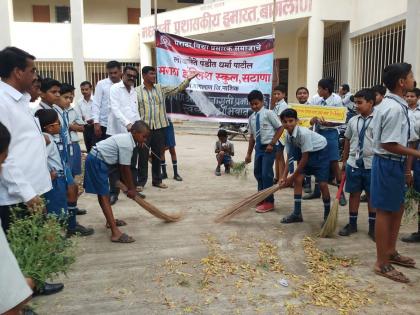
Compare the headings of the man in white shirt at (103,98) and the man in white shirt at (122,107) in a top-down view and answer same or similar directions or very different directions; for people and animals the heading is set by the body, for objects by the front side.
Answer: same or similar directions

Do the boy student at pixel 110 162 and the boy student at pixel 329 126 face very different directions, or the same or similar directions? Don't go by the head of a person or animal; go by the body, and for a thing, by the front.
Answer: very different directions

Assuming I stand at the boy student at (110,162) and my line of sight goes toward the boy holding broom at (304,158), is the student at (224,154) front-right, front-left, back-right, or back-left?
front-left

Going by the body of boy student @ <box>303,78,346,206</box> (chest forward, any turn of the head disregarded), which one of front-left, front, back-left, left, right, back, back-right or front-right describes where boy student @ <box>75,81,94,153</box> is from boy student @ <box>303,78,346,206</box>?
front-right

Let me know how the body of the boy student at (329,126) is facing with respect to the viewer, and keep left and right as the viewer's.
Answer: facing the viewer and to the left of the viewer

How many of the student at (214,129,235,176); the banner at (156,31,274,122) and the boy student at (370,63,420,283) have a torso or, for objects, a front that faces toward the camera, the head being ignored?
2

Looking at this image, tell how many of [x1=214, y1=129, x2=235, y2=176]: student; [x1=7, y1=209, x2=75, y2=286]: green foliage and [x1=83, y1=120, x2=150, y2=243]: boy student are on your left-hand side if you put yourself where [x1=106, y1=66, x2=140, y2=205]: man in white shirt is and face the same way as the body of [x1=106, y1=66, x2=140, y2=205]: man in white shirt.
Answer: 1

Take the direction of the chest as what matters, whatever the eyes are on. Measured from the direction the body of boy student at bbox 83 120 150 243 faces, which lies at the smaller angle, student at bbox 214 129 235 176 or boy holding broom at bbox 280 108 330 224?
the boy holding broom

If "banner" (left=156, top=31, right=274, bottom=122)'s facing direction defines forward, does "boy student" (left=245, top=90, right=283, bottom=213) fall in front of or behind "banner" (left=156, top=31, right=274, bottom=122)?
in front

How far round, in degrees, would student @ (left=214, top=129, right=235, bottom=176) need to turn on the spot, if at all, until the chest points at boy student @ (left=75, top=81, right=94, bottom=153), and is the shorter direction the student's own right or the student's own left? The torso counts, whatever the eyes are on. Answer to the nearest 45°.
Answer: approximately 45° to the student's own right

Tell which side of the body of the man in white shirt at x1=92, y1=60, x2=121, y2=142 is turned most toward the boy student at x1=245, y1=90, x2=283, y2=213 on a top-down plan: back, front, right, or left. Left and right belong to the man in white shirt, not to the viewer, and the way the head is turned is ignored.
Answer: front

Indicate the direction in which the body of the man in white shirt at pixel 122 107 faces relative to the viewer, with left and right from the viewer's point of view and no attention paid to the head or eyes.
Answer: facing the viewer and to the right of the viewer

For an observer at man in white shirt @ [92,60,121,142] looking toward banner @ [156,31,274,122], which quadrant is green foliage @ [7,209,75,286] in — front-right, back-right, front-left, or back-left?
back-right

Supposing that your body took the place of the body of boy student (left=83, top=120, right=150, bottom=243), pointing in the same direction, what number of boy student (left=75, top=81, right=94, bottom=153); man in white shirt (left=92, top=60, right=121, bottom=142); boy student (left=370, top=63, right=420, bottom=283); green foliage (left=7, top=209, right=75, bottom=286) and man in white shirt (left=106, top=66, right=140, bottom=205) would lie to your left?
3

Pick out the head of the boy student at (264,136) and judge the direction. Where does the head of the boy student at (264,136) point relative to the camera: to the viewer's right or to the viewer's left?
to the viewer's left

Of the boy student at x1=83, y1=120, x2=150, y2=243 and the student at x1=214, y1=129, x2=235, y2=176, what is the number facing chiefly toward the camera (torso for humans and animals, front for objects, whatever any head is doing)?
1

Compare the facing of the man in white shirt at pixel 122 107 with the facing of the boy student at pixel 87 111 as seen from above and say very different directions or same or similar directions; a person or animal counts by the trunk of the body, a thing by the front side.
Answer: same or similar directions

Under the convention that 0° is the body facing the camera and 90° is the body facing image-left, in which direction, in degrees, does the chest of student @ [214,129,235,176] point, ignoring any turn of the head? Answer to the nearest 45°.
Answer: approximately 0°

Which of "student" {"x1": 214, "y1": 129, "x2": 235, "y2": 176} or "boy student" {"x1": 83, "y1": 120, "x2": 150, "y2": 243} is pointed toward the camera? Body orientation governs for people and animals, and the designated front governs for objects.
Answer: the student
